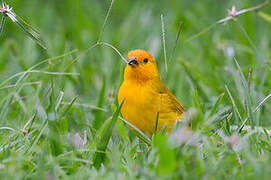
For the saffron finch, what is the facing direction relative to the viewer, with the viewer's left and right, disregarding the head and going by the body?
facing the viewer and to the left of the viewer

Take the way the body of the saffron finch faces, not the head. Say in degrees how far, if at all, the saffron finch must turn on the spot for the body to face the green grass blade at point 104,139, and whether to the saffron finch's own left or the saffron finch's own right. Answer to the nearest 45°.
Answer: approximately 45° to the saffron finch's own left

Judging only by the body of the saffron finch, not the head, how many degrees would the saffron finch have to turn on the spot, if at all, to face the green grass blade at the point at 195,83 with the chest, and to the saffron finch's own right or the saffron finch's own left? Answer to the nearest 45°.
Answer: approximately 180°
